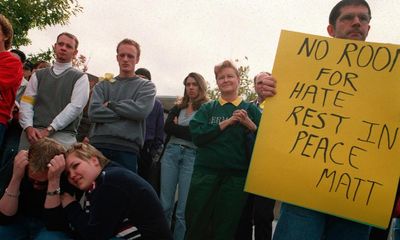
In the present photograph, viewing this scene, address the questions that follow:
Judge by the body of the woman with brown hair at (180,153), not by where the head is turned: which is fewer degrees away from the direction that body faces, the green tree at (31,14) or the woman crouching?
the woman crouching

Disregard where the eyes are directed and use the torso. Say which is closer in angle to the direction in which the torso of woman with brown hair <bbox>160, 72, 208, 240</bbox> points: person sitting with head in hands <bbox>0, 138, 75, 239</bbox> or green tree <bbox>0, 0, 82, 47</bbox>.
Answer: the person sitting with head in hands

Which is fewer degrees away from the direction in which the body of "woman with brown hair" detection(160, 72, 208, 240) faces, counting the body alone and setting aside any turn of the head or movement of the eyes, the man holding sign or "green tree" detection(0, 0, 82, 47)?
the man holding sign

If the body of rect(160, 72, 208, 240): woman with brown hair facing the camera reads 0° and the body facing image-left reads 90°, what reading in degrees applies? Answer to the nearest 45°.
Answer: approximately 0°

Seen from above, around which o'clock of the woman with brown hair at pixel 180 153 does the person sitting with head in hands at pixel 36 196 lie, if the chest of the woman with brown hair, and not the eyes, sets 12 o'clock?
The person sitting with head in hands is roughly at 1 o'clock from the woman with brown hair.

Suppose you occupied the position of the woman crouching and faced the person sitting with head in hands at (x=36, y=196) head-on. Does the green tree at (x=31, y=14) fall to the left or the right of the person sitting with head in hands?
right

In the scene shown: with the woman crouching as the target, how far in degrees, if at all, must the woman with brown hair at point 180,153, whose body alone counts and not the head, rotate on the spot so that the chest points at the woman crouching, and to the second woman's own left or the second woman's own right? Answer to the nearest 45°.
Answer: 0° — they already face them

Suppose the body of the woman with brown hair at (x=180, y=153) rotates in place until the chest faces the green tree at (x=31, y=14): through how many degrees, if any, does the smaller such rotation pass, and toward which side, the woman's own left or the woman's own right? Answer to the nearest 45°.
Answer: approximately 135° to the woman's own right
